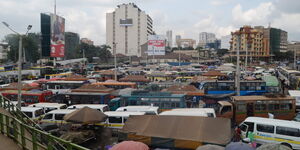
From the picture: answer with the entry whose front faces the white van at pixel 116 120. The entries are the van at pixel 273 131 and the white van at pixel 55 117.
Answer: the van

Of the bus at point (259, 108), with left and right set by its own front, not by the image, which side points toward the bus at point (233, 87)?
right

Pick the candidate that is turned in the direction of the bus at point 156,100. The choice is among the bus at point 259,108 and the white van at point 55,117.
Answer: the bus at point 259,108

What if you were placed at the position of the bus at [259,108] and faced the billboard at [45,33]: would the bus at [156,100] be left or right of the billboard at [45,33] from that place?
left

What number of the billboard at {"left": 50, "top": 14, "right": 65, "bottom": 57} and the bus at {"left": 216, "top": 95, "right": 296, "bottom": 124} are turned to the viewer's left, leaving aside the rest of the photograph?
1

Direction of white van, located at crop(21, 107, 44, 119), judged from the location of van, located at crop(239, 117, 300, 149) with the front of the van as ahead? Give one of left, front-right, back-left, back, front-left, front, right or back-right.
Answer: front

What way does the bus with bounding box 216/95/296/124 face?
to the viewer's left

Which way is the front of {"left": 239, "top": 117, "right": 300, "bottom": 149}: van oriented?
to the viewer's left

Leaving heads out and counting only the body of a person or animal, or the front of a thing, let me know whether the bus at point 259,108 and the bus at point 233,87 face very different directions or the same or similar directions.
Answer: same or similar directions

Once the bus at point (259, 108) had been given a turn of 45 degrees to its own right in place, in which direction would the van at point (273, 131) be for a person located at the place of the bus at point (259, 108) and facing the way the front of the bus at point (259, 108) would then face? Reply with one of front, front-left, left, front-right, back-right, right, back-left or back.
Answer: back-left

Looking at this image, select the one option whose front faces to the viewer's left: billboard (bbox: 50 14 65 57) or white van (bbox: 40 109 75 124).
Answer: the white van

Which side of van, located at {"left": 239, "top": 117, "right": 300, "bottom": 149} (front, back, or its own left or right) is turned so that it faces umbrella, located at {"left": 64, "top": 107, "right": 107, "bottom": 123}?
front

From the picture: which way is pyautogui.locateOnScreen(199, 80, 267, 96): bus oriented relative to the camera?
to the viewer's left
